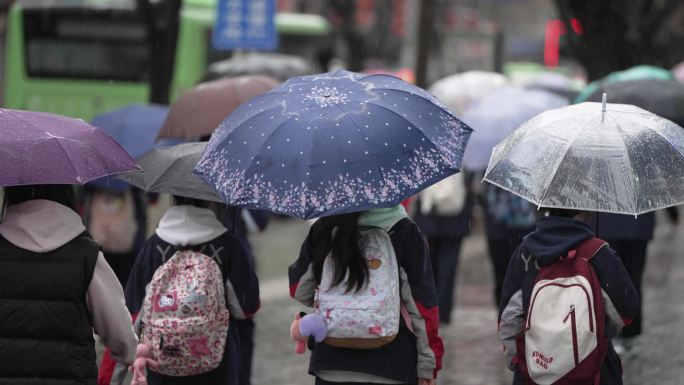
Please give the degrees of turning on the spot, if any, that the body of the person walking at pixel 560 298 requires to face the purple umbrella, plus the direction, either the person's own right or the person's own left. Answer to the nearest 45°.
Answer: approximately 90° to the person's own left

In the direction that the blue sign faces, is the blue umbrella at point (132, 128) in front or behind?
in front

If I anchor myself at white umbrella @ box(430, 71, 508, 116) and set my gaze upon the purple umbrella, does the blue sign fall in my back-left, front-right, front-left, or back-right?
back-right

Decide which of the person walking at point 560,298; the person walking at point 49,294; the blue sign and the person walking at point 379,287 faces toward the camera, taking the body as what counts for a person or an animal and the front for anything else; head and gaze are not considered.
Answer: the blue sign

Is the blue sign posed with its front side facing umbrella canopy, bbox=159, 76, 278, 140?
yes

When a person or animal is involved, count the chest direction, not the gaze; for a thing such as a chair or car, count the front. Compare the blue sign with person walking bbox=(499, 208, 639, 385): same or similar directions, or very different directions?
very different directions

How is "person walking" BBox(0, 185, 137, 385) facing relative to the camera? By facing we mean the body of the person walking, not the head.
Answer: away from the camera

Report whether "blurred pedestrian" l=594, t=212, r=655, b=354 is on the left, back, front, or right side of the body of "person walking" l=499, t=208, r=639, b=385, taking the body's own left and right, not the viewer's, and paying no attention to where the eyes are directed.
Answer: front

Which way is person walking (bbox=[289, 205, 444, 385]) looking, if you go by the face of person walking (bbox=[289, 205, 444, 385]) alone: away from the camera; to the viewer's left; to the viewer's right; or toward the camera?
away from the camera

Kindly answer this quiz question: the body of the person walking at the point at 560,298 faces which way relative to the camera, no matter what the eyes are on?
away from the camera

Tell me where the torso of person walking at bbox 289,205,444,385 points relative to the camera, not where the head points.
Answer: away from the camera

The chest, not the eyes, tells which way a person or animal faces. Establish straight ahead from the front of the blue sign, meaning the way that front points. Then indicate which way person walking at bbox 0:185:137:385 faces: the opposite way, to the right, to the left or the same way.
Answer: the opposite way
